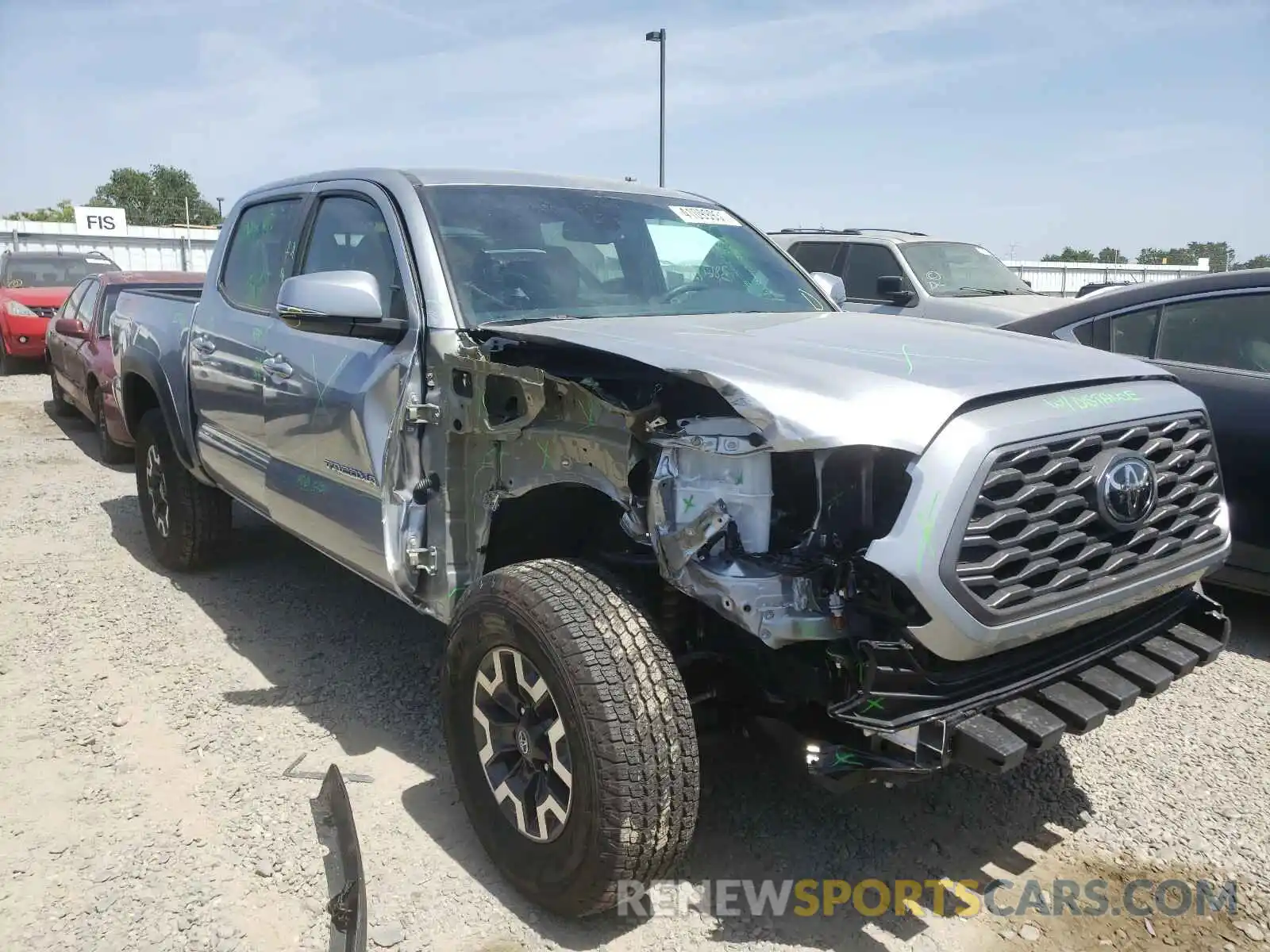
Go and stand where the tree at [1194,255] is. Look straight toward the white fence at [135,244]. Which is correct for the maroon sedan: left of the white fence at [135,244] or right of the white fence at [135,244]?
left

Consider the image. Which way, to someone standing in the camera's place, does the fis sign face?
facing the viewer

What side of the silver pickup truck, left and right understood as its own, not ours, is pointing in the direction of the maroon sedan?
back

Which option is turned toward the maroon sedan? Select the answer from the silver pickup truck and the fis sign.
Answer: the fis sign

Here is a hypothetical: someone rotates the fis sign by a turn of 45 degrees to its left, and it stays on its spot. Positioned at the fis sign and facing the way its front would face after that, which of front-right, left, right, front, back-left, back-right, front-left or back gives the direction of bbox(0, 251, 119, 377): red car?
front-right

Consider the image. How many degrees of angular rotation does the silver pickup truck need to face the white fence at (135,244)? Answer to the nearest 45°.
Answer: approximately 180°

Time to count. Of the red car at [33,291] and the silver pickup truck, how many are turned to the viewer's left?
0

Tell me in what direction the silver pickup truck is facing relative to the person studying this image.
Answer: facing the viewer and to the right of the viewer

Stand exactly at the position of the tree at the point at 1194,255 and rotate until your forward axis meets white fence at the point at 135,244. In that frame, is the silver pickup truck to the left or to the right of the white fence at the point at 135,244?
left
